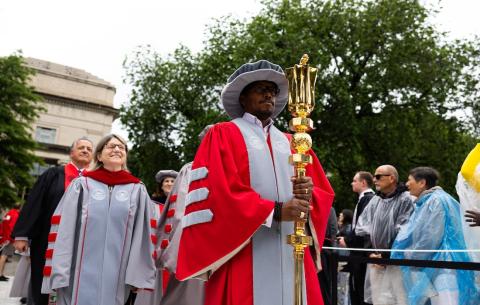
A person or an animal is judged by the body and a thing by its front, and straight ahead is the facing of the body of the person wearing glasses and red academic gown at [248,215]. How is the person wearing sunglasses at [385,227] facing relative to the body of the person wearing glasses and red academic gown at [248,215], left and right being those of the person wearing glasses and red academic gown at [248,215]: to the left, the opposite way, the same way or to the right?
to the right

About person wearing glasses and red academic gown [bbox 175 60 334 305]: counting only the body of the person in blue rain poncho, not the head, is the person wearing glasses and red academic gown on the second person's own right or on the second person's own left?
on the second person's own left

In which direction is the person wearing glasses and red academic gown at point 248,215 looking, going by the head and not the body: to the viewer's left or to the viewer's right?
to the viewer's right

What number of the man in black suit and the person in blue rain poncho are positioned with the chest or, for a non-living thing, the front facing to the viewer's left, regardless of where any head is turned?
2

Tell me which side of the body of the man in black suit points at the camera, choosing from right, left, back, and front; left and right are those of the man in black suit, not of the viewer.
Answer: left

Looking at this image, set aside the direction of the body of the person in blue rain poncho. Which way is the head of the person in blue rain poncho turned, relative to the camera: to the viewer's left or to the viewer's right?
to the viewer's left

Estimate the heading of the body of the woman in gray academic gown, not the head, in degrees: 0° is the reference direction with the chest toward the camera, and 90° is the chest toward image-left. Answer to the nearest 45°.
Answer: approximately 0°

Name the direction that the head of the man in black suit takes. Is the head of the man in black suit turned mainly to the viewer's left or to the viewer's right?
to the viewer's left

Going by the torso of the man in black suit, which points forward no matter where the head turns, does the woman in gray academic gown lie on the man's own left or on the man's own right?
on the man's own left
